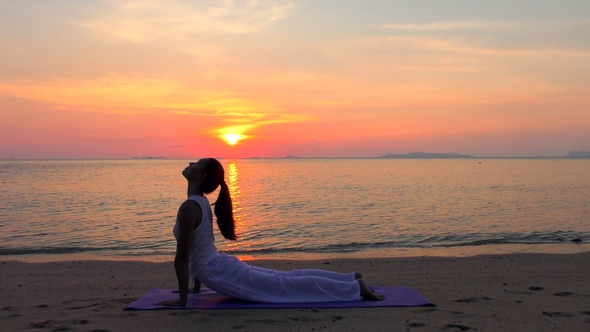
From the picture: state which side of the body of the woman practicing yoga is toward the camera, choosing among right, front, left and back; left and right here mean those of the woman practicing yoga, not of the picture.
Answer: left
